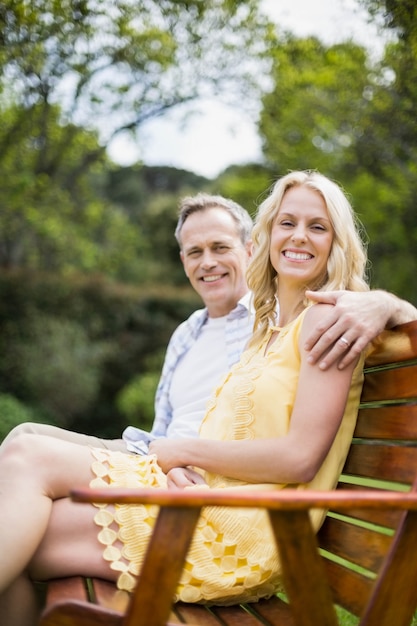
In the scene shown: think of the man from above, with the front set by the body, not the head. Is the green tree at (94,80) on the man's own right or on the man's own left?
on the man's own right

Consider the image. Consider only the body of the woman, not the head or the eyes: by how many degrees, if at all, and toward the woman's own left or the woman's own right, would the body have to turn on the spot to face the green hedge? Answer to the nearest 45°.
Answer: approximately 135° to the woman's own right

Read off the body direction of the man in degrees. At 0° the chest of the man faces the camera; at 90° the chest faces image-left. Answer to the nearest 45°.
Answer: approximately 45°
